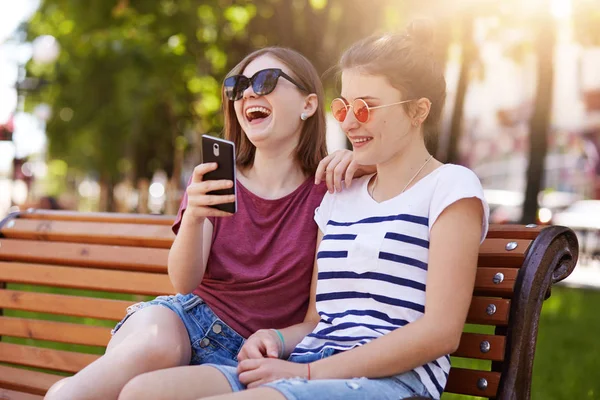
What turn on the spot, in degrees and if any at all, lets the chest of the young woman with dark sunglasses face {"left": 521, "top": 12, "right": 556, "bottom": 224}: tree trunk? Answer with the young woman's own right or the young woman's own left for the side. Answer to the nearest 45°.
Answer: approximately 180°

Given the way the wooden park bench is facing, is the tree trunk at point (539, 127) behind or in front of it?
behind

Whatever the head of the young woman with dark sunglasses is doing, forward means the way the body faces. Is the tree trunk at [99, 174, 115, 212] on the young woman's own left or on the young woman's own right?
on the young woman's own right

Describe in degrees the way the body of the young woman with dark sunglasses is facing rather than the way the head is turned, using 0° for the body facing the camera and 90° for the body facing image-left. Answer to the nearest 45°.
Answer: approximately 45°

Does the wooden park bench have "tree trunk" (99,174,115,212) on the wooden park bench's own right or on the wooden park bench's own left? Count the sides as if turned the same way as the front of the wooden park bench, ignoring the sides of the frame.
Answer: on the wooden park bench's own right

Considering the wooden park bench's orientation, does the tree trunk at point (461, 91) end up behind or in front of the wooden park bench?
behind

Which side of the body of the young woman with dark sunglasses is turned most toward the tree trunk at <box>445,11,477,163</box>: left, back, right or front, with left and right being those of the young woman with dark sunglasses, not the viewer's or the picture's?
back
